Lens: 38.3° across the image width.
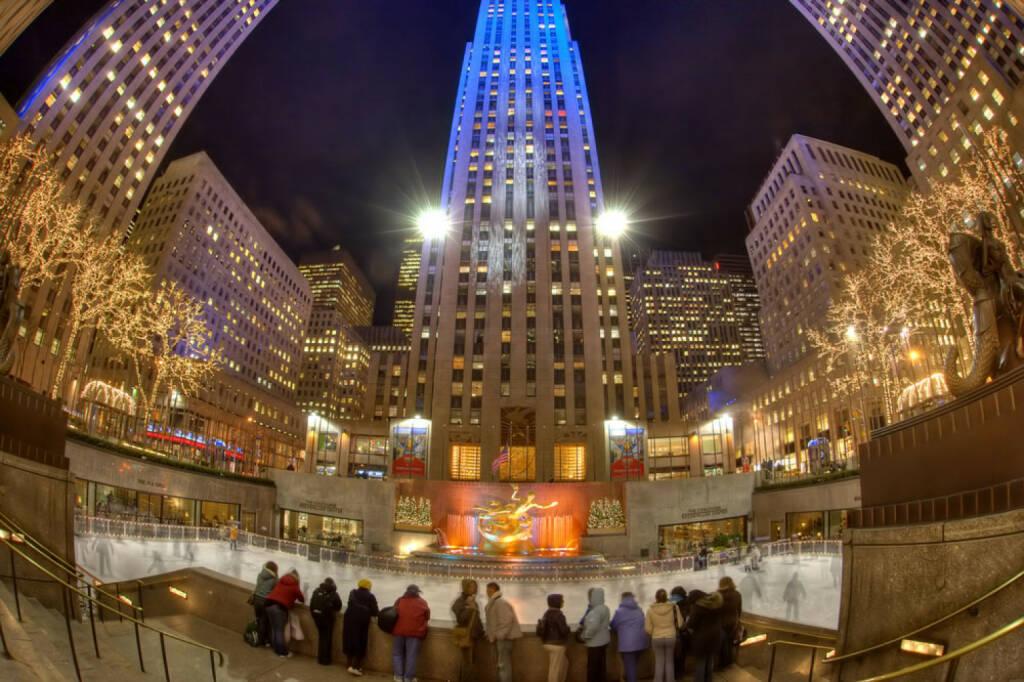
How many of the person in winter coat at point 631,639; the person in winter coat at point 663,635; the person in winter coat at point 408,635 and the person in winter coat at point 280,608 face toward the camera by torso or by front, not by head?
0

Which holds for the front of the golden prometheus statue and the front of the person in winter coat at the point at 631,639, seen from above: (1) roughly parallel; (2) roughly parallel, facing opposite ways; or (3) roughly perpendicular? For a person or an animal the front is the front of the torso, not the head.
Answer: roughly parallel, facing opposite ways

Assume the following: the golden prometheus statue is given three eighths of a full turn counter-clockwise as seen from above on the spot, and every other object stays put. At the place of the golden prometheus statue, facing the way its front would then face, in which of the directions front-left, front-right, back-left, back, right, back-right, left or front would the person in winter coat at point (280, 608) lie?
back-right

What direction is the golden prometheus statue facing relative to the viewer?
toward the camera

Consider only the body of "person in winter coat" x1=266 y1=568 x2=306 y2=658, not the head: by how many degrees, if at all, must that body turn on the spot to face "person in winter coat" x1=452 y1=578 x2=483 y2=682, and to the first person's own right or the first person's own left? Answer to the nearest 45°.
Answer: approximately 90° to the first person's own right

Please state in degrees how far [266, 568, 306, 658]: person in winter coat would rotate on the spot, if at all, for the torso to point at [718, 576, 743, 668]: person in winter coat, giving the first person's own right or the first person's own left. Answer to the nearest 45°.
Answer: approximately 45° to the first person's own right

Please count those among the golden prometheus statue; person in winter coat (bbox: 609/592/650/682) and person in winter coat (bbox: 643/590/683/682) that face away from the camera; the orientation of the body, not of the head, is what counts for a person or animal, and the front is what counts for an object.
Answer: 2

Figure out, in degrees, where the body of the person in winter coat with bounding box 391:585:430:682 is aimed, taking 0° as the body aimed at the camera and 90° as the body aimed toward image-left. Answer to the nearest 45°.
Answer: approximately 180°

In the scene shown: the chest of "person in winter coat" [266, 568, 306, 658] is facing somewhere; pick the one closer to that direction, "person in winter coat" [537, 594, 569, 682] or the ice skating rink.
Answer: the ice skating rink

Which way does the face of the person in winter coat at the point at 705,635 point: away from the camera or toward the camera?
away from the camera

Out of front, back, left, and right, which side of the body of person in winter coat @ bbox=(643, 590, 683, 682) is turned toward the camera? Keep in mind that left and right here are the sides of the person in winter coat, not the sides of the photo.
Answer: back

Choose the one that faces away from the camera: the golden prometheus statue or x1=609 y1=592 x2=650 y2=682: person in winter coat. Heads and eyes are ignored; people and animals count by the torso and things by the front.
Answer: the person in winter coat

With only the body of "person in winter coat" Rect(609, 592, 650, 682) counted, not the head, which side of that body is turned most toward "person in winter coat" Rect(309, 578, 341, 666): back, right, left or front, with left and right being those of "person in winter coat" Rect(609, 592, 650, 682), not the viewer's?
left
